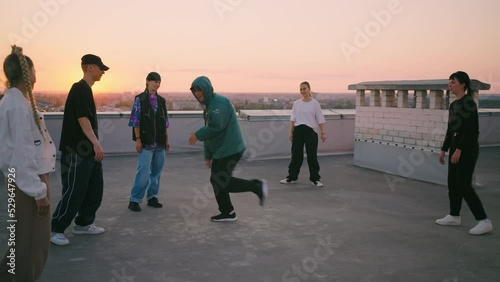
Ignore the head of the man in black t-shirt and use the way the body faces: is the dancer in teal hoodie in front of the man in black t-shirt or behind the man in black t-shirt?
in front

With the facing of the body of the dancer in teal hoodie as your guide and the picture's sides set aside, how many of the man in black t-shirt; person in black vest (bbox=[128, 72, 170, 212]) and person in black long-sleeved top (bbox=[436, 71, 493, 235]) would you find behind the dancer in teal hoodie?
1

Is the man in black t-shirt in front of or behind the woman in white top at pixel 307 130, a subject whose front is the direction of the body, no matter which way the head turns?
in front

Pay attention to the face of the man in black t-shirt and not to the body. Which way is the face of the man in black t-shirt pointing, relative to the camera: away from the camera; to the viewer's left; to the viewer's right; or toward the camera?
to the viewer's right

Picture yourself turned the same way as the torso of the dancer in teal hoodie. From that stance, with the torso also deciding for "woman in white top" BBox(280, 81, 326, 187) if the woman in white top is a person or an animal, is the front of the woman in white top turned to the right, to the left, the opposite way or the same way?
to the left

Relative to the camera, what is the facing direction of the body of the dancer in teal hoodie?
to the viewer's left

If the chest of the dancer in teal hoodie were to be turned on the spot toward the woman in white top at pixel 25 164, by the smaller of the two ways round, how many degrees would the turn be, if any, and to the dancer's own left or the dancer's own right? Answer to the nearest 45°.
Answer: approximately 45° to the dancer's own left

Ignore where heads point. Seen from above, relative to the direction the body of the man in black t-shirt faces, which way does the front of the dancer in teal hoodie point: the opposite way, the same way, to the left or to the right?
the opposite way

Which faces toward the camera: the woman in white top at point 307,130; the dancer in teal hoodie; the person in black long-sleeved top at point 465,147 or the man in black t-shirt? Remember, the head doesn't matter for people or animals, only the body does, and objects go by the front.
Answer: the woman in white top

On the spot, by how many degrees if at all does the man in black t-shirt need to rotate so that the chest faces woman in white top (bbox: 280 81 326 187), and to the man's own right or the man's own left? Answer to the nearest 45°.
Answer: approximately 45° to the man's own left

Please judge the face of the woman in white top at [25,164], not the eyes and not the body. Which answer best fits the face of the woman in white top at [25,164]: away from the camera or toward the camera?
away from the camera

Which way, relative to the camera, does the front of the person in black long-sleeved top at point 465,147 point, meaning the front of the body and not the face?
to the viewer's left

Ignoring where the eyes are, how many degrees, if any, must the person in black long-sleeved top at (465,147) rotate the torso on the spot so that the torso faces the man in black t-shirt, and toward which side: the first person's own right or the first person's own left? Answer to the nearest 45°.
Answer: approximately 45° to the first person's own left

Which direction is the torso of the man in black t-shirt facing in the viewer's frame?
to the viewer's right

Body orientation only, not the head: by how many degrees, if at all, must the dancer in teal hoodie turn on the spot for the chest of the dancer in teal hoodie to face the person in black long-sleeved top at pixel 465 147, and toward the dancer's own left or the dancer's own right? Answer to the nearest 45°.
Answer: approximately 180°
